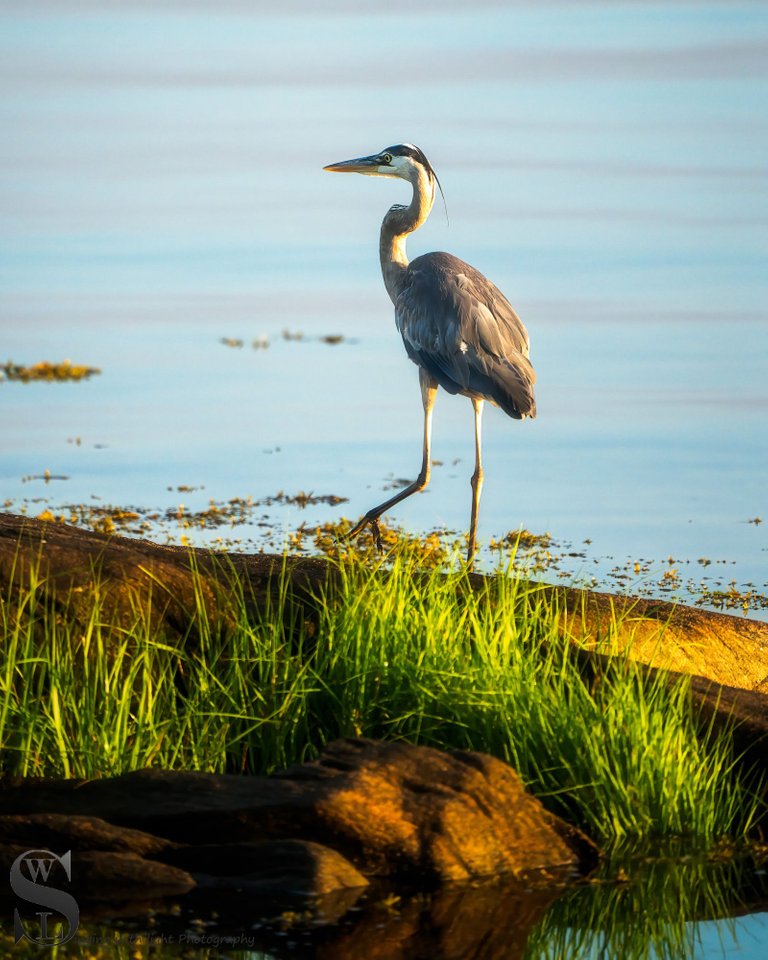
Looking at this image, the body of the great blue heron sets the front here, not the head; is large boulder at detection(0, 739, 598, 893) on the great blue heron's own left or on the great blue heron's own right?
on the great blue heron's own left

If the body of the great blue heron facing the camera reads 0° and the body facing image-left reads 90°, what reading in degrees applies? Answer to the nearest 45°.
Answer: approximately 90°

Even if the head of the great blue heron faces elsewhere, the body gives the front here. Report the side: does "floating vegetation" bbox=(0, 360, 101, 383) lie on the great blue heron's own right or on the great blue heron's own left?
on the great blue heron's own right

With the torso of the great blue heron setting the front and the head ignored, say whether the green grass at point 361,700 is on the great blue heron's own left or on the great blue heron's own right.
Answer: on the great blue heron's own left
